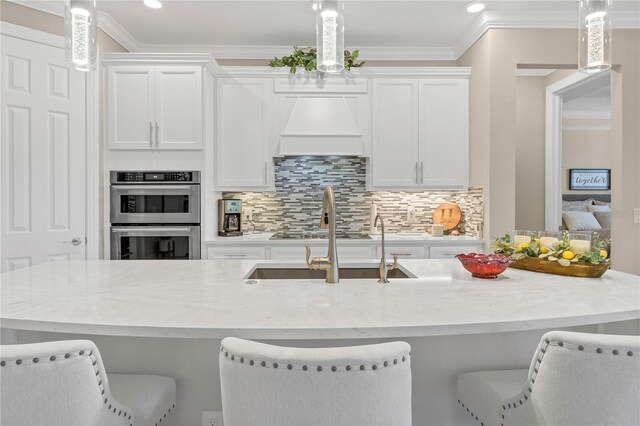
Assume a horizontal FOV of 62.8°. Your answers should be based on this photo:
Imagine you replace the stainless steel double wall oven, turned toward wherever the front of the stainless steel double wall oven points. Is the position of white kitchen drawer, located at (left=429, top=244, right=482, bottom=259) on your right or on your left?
on your left

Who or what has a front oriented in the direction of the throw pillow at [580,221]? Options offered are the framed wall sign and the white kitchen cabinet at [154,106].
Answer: the framed wall sign

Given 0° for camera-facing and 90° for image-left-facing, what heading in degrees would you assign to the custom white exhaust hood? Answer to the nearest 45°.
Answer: approximately 0°

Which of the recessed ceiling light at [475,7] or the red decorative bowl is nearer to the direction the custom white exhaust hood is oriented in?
the red decorative bowl

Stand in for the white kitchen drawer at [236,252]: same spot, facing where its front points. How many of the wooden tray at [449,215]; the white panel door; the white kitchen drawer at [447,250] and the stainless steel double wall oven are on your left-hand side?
2

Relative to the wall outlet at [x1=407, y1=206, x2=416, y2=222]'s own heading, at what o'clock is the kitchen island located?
The kitchen island is roughly at 12 o'clock from the wall outlet.

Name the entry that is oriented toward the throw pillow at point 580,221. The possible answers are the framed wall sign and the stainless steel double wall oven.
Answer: the framed wall sign

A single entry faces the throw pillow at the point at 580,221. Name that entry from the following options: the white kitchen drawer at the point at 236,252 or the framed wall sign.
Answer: the framed wall sign

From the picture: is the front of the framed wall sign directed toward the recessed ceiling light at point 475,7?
yes
